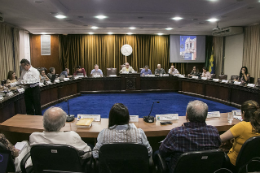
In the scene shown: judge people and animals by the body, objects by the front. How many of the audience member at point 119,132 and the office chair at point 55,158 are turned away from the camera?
2

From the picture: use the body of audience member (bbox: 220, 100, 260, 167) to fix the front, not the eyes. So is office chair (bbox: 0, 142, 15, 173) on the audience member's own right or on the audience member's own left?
on the audience member's own left

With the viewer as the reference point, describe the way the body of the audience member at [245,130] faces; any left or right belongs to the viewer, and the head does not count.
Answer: facing away from the viewer and to the left of the viewer

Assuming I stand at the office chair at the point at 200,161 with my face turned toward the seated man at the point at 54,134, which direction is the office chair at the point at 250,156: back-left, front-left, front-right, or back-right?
back-right

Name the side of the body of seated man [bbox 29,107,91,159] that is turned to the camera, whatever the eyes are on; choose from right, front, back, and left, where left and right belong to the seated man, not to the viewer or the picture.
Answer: back

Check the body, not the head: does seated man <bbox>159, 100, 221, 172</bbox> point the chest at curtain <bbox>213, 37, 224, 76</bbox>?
yes

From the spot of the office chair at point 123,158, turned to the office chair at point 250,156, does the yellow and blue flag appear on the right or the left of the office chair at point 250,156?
left

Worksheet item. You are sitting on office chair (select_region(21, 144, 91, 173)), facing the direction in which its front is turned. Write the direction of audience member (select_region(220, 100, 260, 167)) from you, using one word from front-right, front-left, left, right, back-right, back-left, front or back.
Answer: right

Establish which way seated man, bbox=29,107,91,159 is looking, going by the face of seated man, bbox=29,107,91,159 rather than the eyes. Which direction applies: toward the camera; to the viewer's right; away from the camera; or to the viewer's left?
away from the camera

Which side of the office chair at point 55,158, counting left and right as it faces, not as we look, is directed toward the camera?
back

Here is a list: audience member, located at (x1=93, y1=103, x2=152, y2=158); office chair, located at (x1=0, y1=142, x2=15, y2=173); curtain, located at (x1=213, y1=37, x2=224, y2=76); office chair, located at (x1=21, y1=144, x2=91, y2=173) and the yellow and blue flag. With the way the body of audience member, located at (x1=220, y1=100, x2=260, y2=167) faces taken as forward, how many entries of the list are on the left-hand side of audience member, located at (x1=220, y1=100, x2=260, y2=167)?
3

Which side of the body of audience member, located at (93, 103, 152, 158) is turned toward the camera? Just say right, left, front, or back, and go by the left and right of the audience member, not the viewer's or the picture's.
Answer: back

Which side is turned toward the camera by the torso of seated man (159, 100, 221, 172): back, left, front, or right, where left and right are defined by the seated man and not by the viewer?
back
